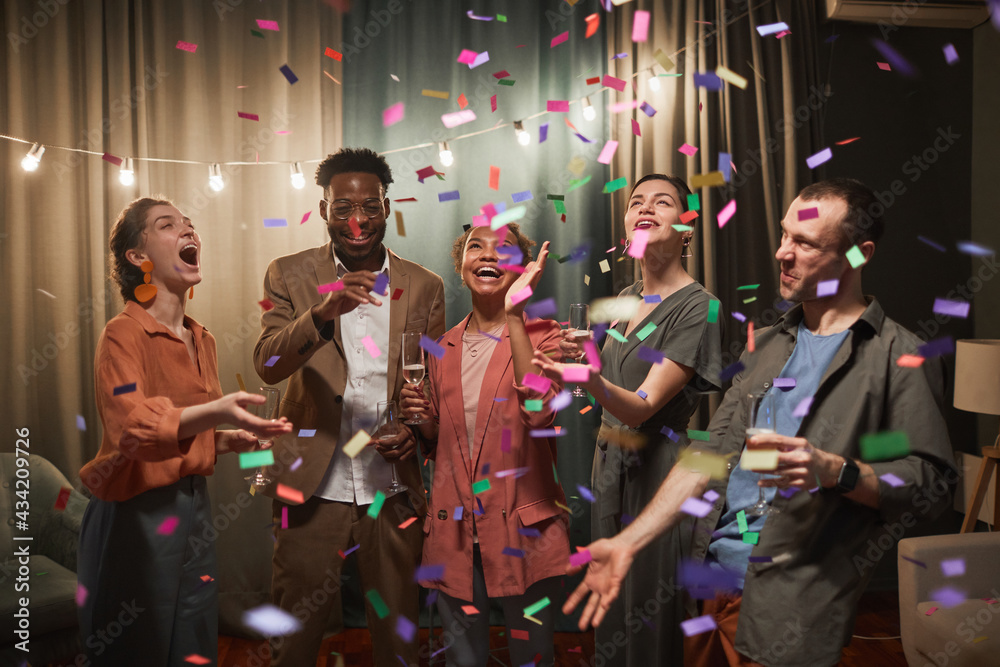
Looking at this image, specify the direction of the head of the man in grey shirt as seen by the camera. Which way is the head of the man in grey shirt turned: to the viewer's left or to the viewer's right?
to the viewer's left

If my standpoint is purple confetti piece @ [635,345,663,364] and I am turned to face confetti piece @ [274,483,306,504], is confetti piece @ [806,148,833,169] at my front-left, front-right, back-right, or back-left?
back-right

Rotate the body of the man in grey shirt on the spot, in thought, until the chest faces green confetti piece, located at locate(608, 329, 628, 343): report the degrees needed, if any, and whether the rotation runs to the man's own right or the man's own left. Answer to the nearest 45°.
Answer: approximately 90° to the man's own right

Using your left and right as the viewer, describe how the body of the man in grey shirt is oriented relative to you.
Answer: facing the viewer and to the left of the viewer

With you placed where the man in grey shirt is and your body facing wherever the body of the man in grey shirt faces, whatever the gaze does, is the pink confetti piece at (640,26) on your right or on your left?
on your right

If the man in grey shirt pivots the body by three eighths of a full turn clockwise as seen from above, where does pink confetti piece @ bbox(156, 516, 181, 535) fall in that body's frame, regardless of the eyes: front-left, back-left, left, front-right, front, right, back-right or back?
left

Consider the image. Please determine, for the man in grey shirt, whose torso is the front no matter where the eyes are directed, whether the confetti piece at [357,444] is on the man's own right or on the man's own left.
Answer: on the man's own right

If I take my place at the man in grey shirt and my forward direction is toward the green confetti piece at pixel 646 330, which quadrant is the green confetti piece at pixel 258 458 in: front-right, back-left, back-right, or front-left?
front-left

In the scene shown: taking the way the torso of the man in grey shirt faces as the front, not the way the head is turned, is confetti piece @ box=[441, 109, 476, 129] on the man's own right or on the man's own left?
on the man's own right

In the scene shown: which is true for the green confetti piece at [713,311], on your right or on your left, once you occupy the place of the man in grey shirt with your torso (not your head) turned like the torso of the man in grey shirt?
on your right

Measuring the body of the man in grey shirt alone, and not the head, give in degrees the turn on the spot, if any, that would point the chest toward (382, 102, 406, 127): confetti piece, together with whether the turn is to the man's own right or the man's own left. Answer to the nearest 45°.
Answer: approximately 90° to the man's own right
